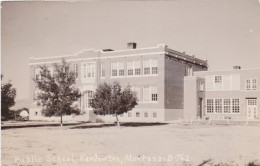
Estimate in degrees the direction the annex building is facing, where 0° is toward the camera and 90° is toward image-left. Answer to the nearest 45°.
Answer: approximately 0°

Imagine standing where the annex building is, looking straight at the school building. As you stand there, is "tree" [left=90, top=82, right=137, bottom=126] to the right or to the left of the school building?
left

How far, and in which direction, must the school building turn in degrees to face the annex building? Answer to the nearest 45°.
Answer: approximately 135° to its left
